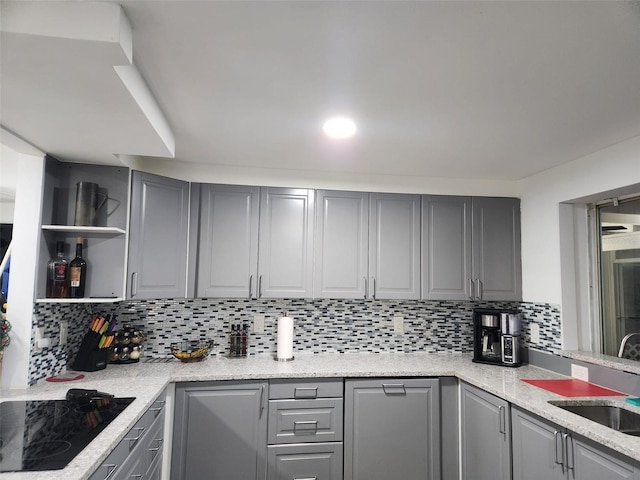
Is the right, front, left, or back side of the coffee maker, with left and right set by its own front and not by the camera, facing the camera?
front

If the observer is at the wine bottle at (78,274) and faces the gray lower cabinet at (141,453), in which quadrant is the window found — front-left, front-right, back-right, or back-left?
front-left

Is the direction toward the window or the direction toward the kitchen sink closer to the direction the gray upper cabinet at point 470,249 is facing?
the kitchen sink

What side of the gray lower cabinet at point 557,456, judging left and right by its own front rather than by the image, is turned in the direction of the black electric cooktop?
front

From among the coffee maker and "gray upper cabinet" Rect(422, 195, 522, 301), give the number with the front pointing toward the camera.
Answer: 2

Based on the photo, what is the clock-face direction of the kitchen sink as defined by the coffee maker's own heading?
The kitchen sink is roughly at 11 o'clock from the coffee maker.

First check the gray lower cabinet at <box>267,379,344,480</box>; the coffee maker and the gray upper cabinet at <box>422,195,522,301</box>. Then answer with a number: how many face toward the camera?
3

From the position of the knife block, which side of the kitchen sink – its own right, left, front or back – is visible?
front

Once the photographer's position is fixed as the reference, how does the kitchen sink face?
facing the viewer and to the left of the viewer

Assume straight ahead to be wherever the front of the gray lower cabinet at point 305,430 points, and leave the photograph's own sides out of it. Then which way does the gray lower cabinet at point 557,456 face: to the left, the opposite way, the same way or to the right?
to the right

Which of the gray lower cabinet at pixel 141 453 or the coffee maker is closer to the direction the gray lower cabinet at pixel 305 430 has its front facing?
the gray lower cabinet

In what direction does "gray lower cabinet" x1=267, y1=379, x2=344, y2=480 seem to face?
toward the camera

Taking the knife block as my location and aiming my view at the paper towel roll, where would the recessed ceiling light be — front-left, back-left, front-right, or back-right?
front-right

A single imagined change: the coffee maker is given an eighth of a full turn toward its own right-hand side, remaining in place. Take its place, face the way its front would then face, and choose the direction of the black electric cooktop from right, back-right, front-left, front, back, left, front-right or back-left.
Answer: front

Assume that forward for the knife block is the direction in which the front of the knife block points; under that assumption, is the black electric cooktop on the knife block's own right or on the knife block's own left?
on the knife block's own right

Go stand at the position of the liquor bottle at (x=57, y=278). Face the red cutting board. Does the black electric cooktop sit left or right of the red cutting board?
right

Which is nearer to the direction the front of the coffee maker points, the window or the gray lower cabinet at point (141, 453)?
the gray lower cabinet

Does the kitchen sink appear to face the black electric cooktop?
yes

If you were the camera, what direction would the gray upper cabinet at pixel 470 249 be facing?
facing the viewer
